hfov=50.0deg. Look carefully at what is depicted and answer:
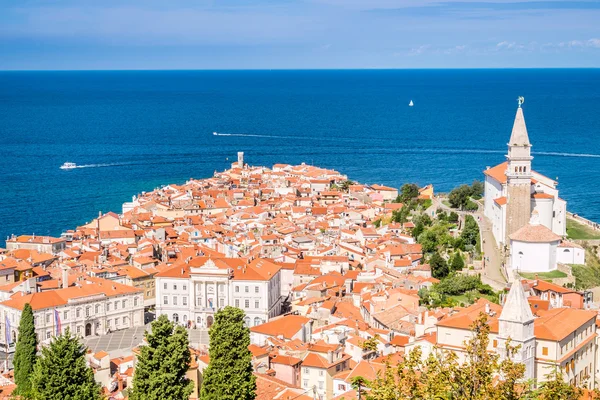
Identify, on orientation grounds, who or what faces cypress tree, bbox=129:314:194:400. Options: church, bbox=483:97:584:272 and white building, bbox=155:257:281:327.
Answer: the white building

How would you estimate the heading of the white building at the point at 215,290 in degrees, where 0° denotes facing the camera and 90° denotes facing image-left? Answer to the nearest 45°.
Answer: approximately 0°

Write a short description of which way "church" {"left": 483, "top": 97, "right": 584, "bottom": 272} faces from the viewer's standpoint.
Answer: facing away from the viewer

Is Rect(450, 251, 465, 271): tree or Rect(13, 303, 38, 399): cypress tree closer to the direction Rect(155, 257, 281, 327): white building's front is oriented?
the cypress tree

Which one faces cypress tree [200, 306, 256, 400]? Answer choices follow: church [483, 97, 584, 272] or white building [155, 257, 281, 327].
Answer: the white building

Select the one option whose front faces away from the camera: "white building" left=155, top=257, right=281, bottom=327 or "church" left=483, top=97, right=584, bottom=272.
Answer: the church

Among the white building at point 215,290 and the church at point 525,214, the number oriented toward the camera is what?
1

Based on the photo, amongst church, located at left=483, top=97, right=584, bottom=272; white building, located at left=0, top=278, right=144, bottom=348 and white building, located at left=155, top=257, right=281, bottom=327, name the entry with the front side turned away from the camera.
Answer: the church
